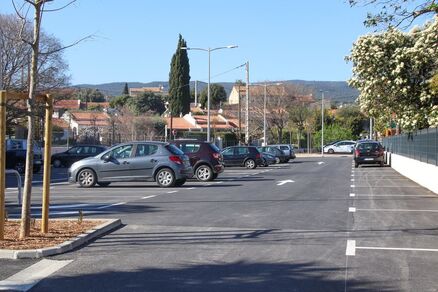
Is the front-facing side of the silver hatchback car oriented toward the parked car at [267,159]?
no

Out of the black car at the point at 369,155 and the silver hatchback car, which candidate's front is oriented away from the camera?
the black car

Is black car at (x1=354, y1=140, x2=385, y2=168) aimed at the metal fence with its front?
no

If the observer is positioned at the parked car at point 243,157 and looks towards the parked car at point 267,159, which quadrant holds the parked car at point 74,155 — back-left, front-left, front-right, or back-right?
back-left

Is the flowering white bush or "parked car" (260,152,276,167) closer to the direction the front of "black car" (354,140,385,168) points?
the parked car

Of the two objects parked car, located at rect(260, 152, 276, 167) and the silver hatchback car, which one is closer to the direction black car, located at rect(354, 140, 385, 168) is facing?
the parked car

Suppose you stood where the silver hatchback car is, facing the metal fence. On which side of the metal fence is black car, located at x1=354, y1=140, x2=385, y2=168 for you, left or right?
left

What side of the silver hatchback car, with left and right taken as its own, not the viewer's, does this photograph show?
left

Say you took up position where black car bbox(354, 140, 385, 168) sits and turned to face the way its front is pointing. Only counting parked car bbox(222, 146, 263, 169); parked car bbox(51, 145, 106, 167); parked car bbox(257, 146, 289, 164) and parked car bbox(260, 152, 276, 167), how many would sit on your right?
0

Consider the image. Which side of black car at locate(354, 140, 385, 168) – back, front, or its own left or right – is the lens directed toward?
back

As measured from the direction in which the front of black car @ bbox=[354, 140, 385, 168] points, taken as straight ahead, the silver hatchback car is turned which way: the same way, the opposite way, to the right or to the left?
to the left

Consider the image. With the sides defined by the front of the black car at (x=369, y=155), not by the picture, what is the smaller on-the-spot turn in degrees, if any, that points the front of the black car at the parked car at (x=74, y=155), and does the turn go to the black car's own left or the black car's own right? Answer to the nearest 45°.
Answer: approximately 90° to the black car's own left

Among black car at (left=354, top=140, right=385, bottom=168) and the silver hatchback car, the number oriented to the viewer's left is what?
1

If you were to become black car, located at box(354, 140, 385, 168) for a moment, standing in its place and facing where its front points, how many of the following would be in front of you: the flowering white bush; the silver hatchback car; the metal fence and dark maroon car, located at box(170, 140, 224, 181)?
0

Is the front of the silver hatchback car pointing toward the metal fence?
no
